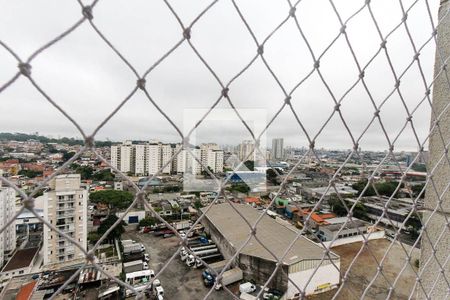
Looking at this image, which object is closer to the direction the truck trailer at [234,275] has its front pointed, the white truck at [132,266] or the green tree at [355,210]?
the white truck

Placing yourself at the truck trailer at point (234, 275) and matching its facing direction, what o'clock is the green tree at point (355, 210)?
The green tree is roughly at 6 o'clock from the truck trailer.

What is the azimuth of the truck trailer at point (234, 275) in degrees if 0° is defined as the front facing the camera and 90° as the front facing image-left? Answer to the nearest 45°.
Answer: approximately 45°
